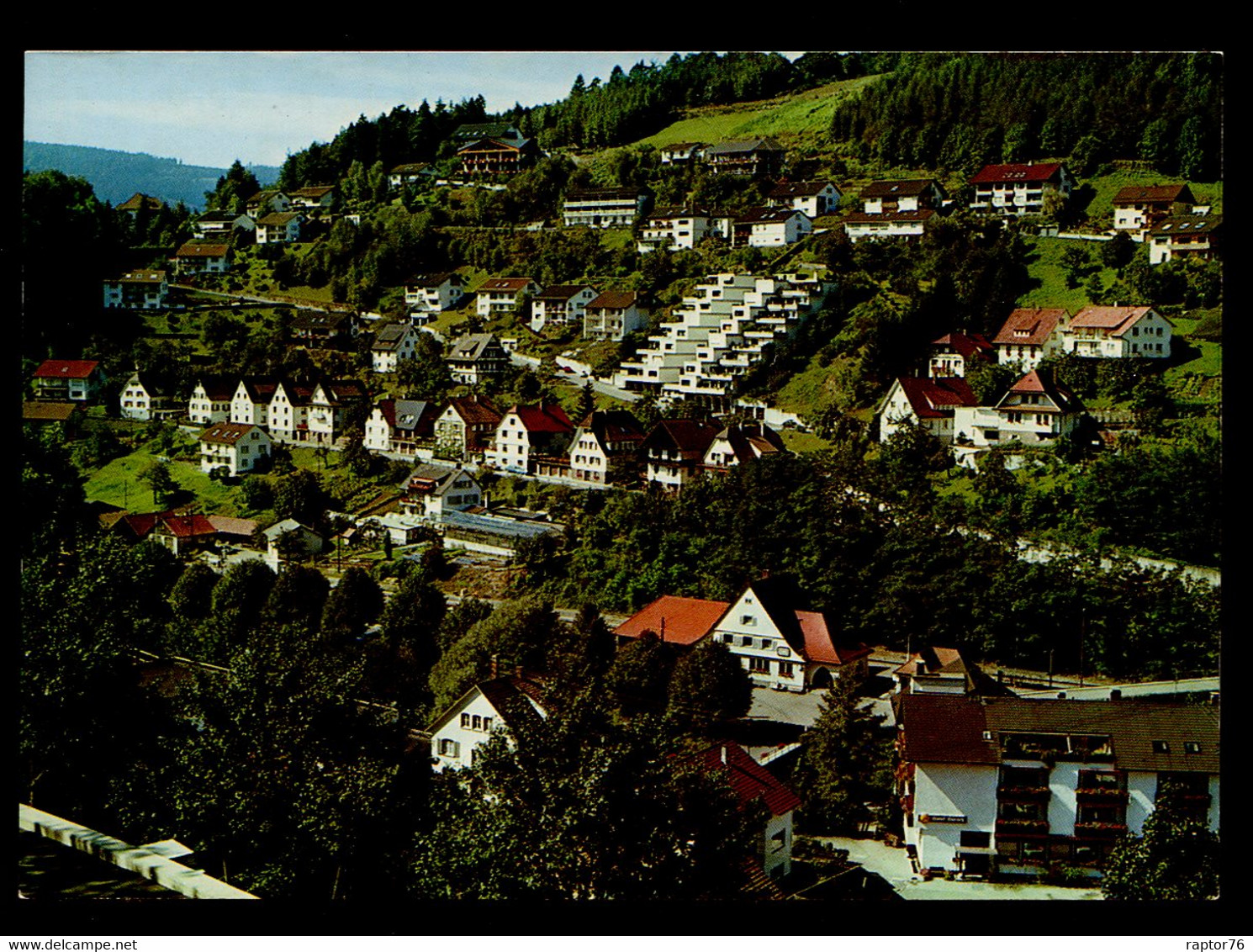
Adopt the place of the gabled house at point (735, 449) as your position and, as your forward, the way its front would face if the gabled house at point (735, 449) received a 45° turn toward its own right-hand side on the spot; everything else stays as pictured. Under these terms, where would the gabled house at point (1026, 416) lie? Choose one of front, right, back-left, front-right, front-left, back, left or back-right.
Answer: back

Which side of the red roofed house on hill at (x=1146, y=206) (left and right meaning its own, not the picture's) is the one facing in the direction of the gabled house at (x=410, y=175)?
right

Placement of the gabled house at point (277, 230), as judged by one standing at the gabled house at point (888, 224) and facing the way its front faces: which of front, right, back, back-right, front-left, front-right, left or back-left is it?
right

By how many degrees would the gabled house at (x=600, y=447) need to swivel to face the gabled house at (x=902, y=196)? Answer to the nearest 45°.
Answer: approximately 180°

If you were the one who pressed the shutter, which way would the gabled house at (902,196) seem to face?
facing the viewer

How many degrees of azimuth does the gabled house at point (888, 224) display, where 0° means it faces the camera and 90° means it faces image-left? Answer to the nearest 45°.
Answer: approximately 0°

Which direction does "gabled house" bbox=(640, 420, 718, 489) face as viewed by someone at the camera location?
facing the viewer and to the left of the viewer

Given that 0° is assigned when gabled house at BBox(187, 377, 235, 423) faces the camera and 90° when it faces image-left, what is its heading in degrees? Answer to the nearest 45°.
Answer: approximately 45°

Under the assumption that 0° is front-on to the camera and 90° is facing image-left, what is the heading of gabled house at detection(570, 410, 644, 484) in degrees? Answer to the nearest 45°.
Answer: approximately 45°

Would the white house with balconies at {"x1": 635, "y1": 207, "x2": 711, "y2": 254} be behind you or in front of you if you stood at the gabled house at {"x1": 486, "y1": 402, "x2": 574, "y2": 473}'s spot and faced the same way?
behind

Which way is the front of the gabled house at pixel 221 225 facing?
toward the camera

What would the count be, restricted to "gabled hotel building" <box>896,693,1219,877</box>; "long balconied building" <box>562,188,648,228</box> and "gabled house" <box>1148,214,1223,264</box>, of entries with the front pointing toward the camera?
3

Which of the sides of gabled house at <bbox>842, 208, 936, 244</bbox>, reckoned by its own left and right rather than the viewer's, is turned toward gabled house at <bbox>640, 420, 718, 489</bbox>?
front

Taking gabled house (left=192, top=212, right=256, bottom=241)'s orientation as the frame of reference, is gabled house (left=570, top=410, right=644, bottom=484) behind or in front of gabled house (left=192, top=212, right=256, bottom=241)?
in front
